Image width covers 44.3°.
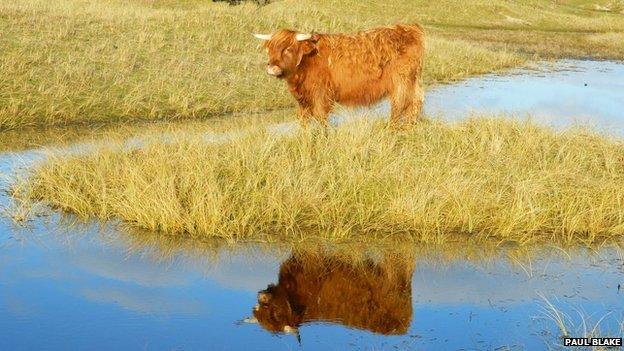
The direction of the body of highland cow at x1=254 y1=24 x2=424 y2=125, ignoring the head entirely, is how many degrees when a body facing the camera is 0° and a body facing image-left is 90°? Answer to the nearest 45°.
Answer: approximately 90°
